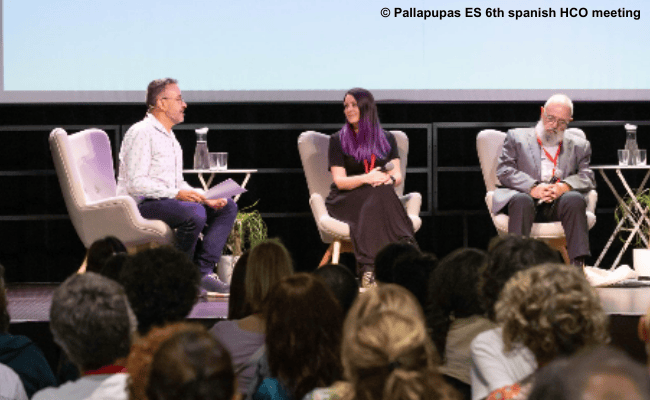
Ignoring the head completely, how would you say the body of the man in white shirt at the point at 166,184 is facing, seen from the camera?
to the viewer's right

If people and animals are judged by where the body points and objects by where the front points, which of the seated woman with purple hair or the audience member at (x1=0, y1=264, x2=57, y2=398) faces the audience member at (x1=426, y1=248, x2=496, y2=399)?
the seated woman with purple hair

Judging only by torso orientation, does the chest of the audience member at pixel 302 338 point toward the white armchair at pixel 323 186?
yes

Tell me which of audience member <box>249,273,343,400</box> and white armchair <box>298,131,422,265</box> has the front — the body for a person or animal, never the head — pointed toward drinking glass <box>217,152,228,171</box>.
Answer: the audience member

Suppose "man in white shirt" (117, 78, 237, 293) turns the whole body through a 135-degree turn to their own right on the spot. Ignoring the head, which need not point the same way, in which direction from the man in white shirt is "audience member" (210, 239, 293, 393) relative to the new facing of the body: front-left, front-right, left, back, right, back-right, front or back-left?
front-left

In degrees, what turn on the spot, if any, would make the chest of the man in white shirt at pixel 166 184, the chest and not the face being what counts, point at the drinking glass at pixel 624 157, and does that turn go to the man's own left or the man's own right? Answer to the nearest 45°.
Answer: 0° — they already face it

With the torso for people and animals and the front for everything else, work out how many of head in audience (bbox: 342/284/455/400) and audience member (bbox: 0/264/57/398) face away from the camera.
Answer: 2

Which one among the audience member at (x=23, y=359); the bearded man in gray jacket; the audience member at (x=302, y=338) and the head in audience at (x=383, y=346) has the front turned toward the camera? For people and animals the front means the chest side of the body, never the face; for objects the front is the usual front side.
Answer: the bearded man in gray jacket

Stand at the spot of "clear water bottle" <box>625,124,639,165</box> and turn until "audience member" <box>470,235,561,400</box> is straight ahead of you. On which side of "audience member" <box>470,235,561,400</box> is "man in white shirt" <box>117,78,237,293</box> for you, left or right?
right

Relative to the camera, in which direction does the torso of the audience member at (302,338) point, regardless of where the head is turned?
away from the camera

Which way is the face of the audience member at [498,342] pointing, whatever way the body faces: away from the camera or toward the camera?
away from the camera

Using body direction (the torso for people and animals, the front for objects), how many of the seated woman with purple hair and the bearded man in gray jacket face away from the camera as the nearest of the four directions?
0

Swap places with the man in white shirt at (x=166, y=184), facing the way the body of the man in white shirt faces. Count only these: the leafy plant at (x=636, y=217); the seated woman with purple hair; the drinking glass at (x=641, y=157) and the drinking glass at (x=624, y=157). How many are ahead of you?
4

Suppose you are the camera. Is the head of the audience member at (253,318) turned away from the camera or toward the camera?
away from the camera

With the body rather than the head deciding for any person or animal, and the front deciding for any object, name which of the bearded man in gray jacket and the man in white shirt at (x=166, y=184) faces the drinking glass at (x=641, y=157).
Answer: the man in white shirt
